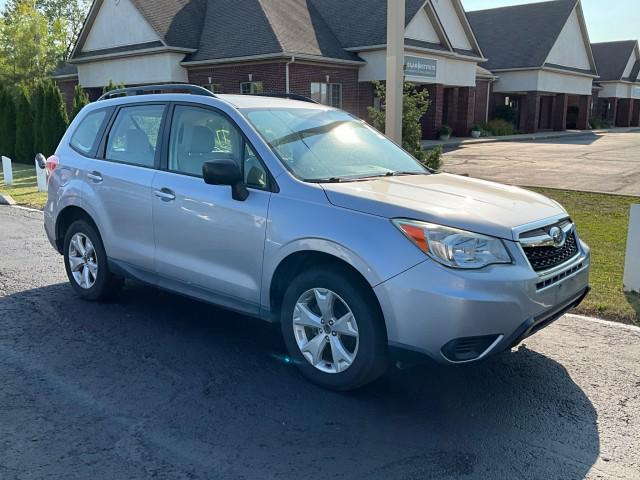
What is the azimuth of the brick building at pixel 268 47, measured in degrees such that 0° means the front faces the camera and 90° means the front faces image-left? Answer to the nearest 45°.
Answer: approximately 315°

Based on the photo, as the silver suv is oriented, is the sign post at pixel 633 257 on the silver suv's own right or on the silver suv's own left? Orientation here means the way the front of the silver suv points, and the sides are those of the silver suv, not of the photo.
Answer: on the silver suv's own left

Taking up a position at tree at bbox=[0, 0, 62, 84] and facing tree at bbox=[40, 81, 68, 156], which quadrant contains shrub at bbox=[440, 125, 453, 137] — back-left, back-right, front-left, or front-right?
front-left

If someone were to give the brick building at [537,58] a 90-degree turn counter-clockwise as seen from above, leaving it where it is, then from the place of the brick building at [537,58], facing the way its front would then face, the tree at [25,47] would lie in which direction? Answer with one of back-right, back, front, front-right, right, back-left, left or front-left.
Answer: back

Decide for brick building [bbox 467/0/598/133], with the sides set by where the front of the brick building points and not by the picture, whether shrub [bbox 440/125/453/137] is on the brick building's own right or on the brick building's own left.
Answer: on the brick building's own right

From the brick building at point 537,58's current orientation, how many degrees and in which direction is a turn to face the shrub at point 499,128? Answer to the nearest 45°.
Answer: approximately 45° to its right

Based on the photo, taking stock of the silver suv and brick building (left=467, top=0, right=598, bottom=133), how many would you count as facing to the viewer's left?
0

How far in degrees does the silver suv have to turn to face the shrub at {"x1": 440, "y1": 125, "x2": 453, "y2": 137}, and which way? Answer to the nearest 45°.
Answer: approximately 135° to its left

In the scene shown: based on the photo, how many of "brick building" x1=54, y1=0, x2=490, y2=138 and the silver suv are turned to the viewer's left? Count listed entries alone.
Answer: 0

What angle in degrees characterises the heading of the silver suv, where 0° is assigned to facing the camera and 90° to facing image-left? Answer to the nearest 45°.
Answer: approximately 315°

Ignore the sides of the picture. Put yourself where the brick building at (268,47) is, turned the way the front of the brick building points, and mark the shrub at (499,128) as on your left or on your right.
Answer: on your left

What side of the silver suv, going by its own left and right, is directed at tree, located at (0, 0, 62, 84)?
back
